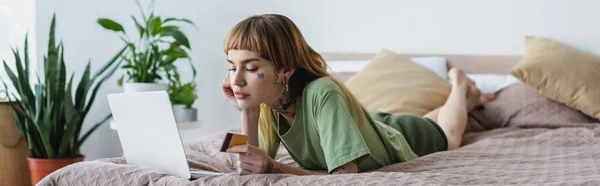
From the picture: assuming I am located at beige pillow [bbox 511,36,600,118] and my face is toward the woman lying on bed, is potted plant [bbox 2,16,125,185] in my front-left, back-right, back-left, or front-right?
front-right

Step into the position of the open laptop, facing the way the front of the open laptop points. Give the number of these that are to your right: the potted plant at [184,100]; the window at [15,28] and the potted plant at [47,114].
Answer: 0

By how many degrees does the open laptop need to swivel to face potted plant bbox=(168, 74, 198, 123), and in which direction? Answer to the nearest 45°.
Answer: approximately 45° to its left

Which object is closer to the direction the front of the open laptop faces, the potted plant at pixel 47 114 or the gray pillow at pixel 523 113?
the gray pillow

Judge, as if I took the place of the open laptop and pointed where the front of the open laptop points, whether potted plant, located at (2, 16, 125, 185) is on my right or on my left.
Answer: on my left

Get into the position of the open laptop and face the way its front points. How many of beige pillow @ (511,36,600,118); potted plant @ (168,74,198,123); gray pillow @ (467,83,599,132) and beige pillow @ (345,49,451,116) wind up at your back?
0

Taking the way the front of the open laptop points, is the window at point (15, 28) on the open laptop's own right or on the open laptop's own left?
on the open laptop's own left

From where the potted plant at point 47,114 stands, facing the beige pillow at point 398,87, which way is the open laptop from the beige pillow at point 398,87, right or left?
right

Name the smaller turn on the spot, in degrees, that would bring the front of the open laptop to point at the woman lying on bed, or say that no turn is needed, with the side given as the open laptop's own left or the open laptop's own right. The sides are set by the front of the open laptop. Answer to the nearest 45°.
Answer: approximately 45° to the open laptop's own right

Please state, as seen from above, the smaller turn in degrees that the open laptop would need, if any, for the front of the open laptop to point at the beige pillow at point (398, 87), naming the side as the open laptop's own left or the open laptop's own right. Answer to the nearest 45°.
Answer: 0° — it already faces it

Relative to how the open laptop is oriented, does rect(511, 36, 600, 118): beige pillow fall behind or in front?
in front

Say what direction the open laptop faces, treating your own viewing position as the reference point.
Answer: facing away from the viewer and to the right of the viewer
